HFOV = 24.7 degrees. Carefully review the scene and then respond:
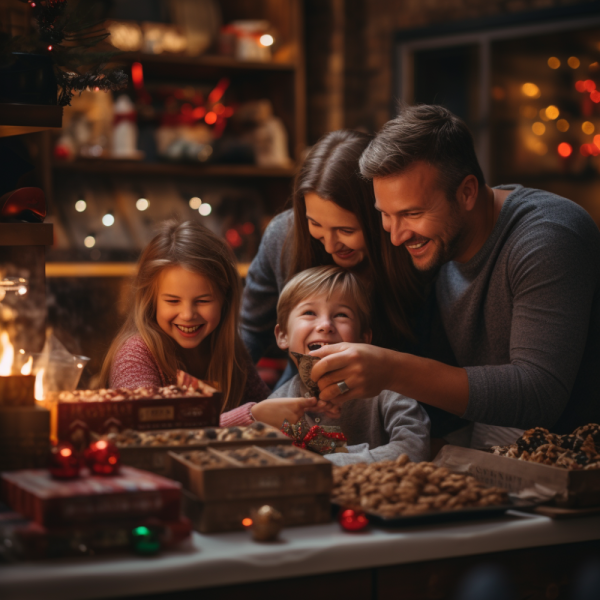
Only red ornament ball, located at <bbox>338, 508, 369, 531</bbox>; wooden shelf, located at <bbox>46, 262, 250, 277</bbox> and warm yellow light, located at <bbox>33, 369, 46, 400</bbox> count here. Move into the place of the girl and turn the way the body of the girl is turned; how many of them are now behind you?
1

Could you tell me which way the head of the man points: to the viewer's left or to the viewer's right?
to the viewer's left

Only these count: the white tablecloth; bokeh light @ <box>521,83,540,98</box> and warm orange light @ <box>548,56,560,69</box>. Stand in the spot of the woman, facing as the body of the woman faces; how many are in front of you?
1

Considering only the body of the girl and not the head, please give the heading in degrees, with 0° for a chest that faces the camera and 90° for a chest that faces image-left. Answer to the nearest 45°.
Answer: approximately 0°

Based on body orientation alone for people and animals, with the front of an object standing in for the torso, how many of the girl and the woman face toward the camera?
2

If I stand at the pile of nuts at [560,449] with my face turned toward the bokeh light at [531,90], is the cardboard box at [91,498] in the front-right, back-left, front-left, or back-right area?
back-left

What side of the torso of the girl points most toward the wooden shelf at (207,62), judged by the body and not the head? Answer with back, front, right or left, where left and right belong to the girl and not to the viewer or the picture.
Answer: back

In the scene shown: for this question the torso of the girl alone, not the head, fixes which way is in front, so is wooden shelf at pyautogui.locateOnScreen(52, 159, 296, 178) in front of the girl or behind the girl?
behind

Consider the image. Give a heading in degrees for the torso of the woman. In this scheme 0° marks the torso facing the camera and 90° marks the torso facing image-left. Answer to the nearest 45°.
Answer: approximately 0°

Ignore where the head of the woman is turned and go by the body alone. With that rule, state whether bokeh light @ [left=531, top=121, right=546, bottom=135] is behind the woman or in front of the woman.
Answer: behind
